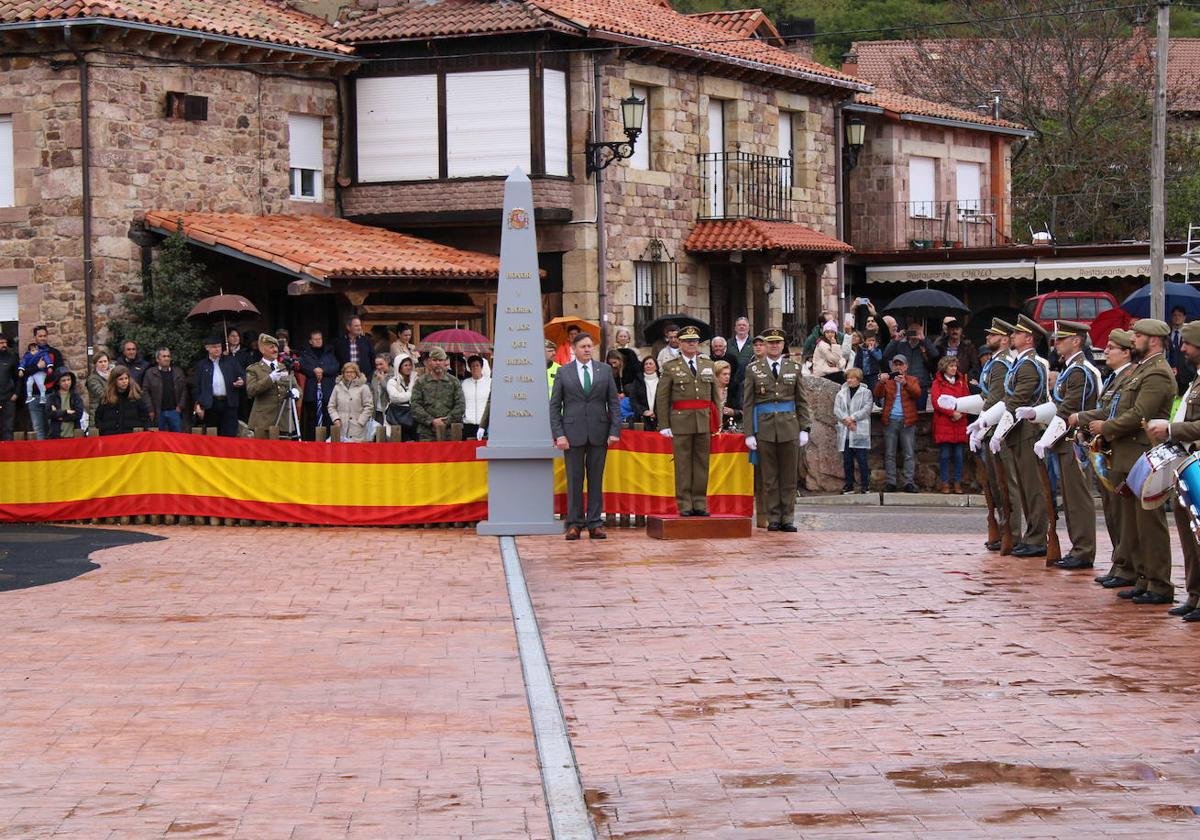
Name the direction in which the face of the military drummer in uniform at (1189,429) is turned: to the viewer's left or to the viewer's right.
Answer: to the viewer's left

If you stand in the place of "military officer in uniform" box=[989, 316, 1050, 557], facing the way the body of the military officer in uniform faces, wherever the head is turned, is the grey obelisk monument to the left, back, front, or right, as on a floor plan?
front

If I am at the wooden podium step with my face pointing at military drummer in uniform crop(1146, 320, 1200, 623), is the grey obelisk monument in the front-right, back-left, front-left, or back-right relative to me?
back-right

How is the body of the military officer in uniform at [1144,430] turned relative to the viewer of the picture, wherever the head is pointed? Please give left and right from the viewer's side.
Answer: facing to the left of the viewer

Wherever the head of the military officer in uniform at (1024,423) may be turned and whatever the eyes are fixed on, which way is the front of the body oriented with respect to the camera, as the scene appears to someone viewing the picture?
to the viewer's left

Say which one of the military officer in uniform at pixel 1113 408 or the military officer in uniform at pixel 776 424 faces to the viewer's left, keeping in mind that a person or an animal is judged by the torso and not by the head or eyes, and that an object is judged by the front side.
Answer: the military officer in uniform at pixel 1113 408

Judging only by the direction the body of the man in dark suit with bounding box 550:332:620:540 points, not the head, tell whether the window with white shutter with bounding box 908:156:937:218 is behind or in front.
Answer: behind

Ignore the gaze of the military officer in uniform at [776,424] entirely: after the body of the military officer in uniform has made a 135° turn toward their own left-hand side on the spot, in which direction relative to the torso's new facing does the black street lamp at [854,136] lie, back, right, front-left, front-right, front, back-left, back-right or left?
front-left

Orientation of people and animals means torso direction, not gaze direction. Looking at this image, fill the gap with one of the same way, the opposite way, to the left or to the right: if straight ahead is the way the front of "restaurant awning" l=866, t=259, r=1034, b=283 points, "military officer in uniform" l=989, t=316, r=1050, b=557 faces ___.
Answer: to the right

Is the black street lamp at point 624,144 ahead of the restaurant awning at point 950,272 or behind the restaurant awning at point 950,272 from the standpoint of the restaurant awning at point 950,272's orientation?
ahead

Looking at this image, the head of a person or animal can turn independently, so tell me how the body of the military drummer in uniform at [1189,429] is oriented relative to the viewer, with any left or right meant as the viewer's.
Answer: facing to the left of the viewer

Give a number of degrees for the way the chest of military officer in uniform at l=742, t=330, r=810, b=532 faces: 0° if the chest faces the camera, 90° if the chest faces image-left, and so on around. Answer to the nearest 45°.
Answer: approximately 0°

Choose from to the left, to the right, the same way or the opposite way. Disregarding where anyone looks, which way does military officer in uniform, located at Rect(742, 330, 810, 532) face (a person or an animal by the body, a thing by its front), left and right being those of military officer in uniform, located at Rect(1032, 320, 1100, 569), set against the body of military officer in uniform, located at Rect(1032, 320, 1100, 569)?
to the left
